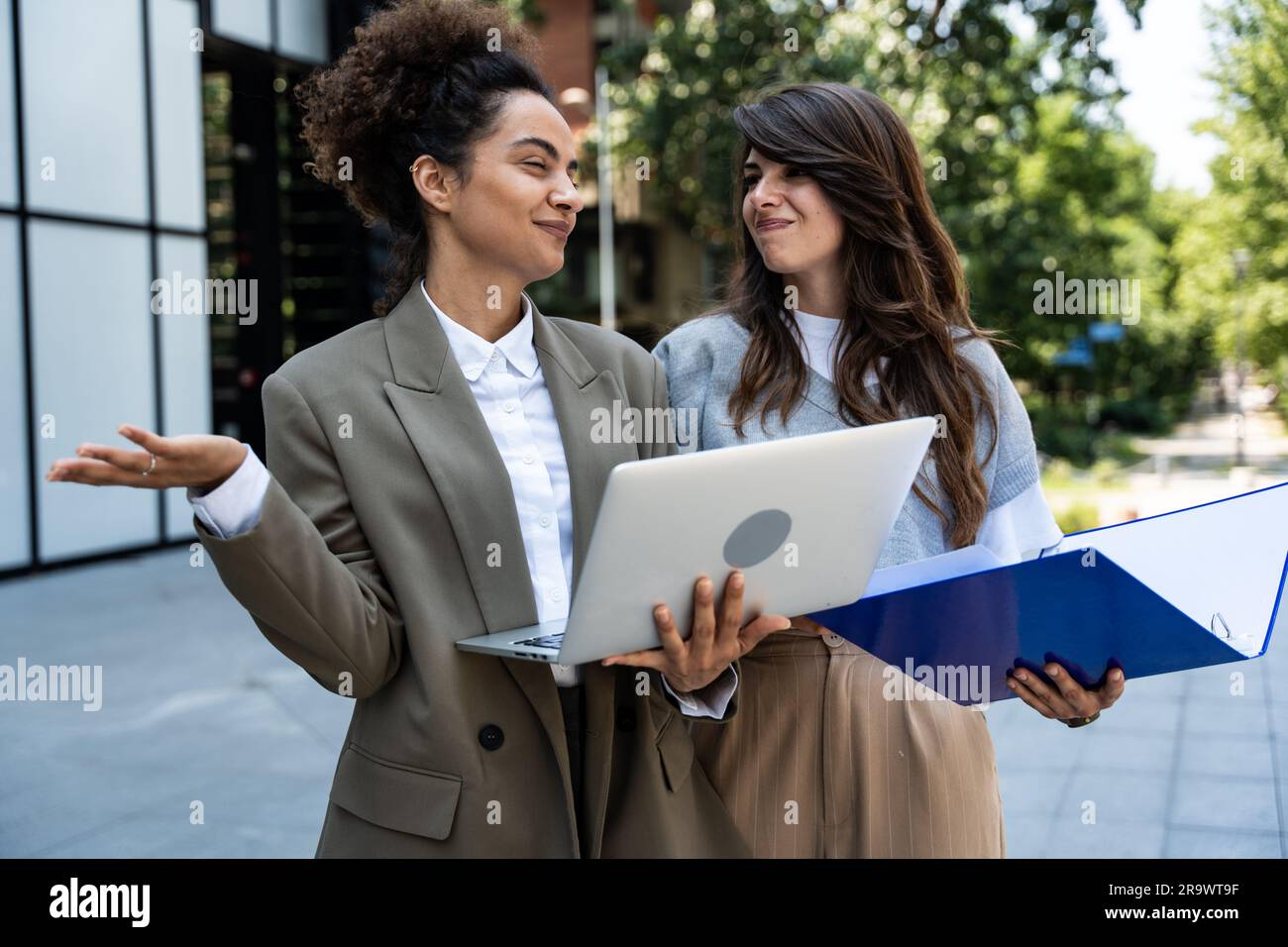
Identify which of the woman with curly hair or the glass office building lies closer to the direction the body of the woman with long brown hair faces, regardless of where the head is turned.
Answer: the woman with curly hair

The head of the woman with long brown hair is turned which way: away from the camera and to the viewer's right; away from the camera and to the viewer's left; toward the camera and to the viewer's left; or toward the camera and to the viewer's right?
toward the camera and to the viewer's left

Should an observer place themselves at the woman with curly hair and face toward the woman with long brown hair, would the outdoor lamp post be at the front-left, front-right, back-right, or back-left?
front-left

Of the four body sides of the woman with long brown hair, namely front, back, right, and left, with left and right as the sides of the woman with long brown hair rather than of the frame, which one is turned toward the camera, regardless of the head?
front

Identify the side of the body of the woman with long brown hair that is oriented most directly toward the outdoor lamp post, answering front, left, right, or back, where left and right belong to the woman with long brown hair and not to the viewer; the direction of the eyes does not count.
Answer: back

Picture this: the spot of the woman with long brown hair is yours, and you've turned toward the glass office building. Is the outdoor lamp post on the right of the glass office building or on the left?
right

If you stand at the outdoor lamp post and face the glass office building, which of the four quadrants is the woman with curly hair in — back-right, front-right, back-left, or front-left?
front-left

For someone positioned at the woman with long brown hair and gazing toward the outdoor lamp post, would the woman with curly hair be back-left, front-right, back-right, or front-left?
back-left

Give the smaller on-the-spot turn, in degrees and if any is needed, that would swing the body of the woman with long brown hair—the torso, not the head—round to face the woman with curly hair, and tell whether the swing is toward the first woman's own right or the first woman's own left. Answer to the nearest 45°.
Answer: approximately 45° to the first woman's own right
